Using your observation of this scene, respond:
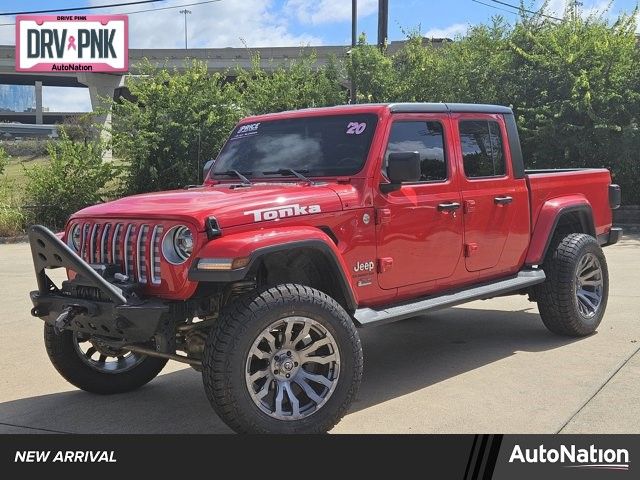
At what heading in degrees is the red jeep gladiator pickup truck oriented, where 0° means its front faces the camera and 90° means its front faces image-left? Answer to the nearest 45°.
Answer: approximately 45°

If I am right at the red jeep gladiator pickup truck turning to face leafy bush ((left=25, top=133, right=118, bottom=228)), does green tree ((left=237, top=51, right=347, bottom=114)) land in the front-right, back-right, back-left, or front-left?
front-right

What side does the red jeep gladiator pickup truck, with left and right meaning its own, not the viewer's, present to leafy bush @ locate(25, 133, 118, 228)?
right

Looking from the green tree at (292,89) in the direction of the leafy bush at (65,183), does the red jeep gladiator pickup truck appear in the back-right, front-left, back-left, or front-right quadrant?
front-left

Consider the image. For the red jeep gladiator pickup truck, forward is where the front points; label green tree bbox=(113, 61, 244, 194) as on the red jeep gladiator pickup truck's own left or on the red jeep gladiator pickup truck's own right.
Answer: on the red jeep gladiator pickup truck's own right

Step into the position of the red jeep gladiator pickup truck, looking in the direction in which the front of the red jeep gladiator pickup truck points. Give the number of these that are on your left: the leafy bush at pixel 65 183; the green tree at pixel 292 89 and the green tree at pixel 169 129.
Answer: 0

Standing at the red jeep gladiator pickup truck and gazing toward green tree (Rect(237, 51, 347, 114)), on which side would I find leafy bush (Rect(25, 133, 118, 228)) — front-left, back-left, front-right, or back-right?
front-left

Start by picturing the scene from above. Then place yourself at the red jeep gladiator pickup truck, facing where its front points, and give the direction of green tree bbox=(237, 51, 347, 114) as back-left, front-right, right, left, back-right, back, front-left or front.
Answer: back-right
